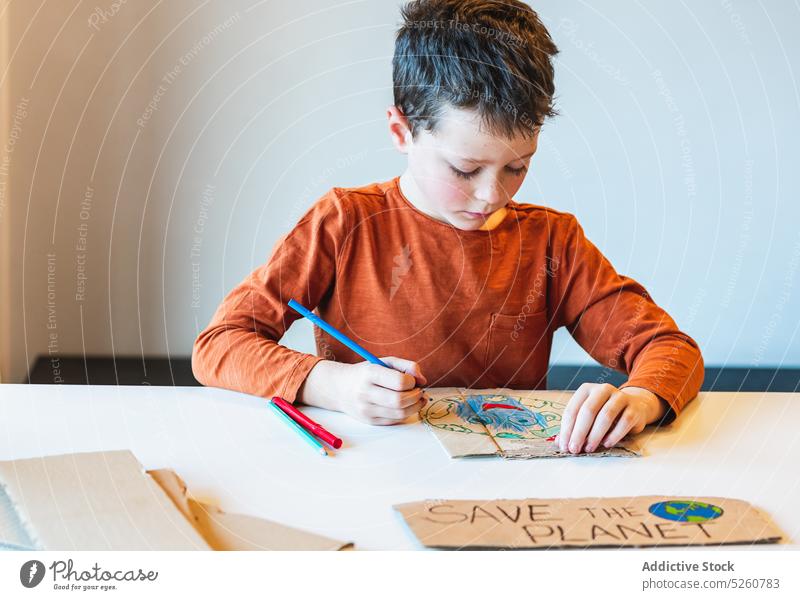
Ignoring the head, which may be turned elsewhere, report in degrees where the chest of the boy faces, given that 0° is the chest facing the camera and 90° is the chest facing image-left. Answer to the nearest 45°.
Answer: approximately 0°
